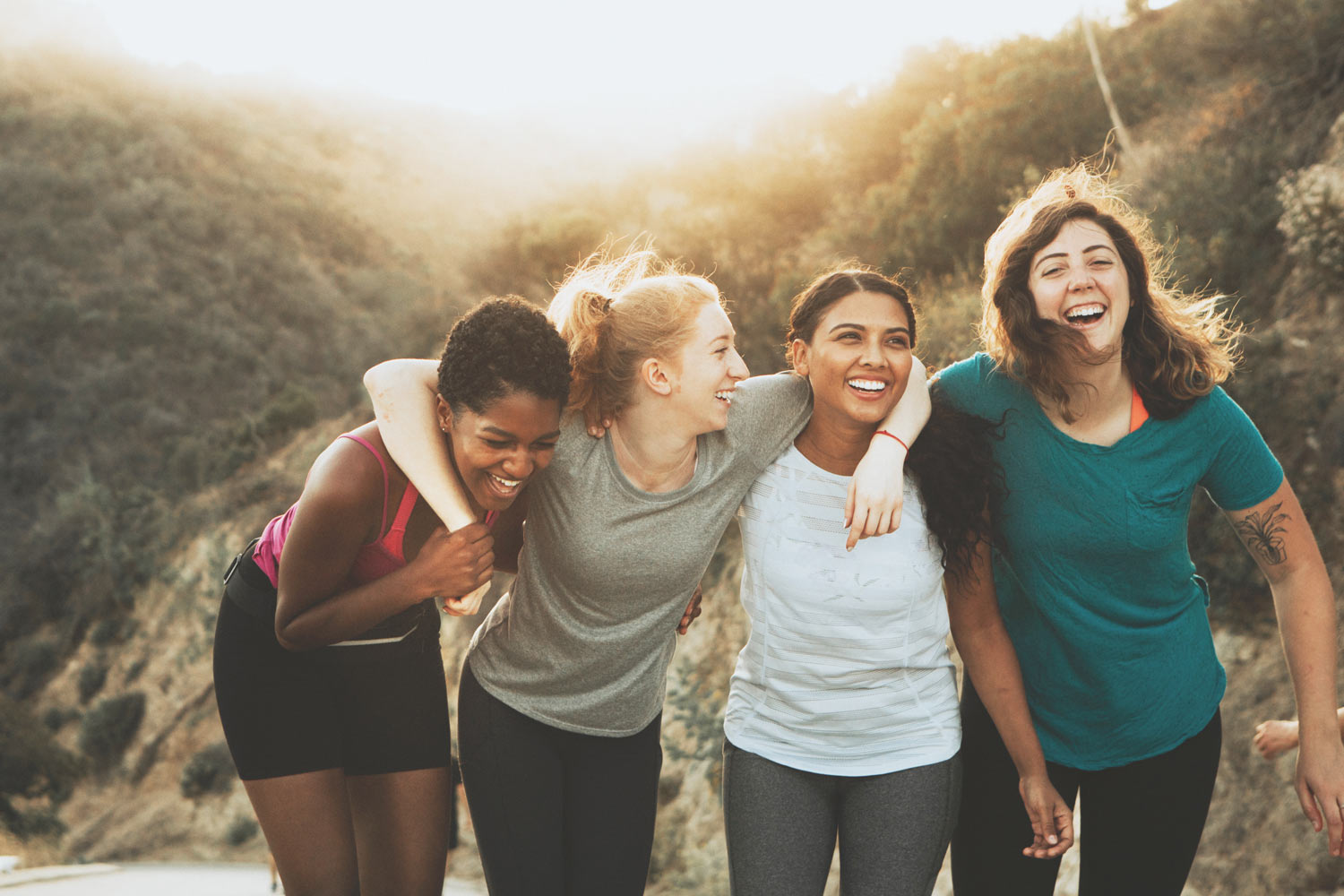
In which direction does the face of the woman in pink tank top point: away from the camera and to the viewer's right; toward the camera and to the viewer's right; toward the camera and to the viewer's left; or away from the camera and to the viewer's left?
toward the camera and to the viewer's right

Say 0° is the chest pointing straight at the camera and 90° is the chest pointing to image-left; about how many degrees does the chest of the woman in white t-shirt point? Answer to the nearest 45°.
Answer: approximately 0°

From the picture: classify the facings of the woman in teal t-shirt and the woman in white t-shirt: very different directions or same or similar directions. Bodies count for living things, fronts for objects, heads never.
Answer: same or similar directions

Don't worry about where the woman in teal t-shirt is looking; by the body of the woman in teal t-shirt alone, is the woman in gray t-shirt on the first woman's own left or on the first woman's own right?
on the first woman's own right

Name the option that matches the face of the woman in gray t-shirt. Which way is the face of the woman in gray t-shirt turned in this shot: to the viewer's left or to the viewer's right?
to the viewer's right

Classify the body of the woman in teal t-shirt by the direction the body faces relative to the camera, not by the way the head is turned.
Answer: toward the camera

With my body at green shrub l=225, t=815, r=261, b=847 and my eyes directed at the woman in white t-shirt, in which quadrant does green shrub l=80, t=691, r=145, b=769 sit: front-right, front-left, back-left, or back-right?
back-right

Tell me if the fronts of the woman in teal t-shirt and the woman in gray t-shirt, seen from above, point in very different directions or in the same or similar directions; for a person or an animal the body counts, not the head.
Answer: same or similar directions

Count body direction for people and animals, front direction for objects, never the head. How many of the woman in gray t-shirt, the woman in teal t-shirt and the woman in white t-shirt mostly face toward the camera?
3

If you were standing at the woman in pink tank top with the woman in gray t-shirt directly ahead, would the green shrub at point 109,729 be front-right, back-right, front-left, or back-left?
back-left

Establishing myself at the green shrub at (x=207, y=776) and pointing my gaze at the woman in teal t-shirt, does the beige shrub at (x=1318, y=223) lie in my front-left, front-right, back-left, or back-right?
front-left

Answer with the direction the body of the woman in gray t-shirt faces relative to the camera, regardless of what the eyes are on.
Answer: toward the camera
